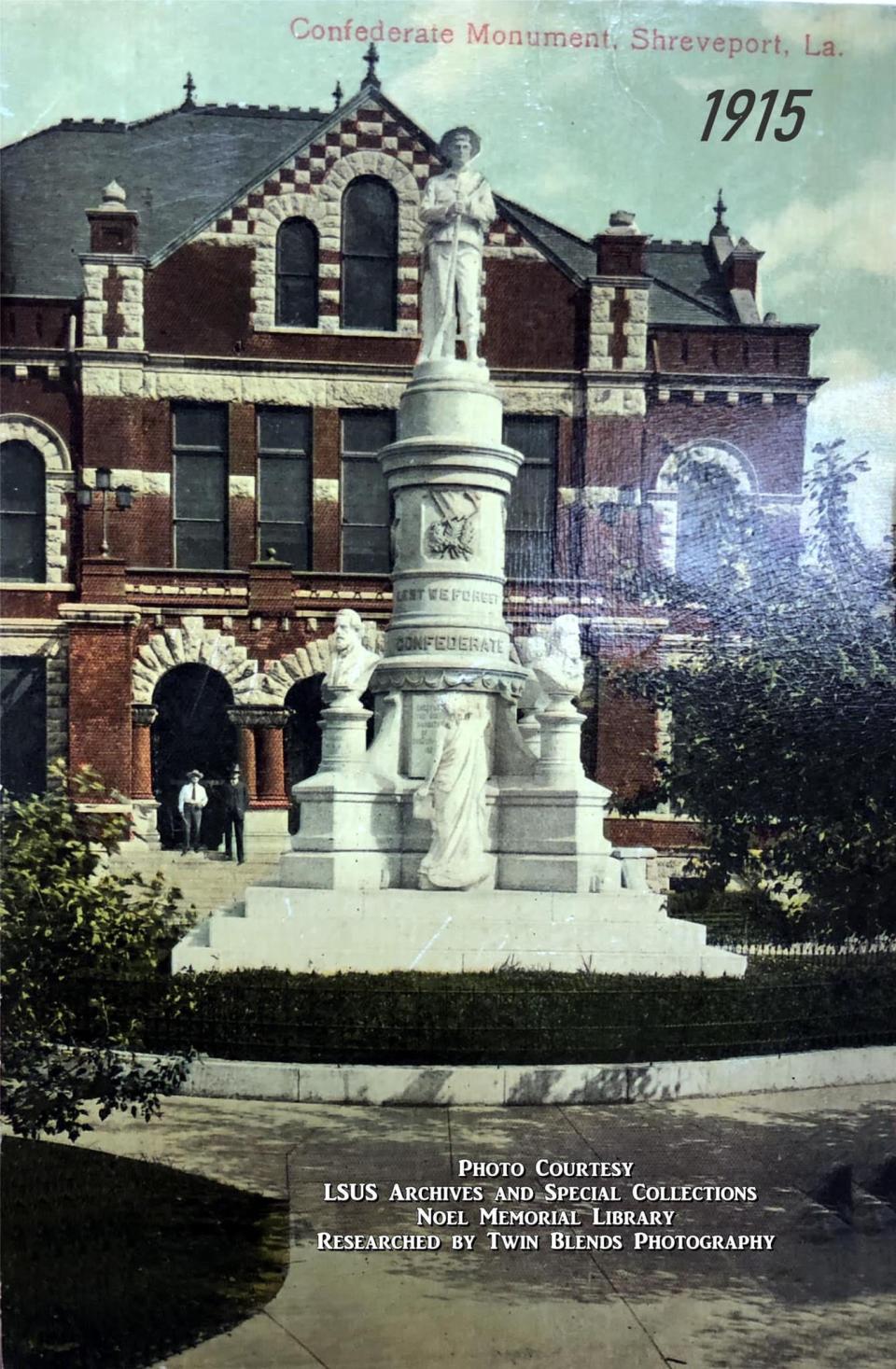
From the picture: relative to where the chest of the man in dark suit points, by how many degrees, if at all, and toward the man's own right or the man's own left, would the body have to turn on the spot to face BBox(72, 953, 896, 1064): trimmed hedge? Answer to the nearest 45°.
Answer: approximately 45° to the man's own left

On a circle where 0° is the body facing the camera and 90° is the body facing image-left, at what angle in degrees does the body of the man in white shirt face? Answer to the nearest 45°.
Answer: approximately 0°

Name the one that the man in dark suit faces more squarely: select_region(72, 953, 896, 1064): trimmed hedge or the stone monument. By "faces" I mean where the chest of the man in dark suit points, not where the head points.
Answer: the trimmed hedge

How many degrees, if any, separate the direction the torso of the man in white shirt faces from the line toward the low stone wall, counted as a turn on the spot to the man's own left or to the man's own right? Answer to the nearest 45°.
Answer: approximately 45° to the man's own left

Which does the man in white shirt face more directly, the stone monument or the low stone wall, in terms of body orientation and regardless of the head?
the low stone wall

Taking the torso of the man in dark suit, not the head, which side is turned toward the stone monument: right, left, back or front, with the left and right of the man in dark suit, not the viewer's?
left

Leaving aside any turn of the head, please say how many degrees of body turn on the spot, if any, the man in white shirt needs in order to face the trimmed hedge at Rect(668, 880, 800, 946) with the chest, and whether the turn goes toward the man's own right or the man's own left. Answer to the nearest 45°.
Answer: approximately 90° to the man's own left

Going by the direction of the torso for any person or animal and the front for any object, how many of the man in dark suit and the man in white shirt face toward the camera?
2

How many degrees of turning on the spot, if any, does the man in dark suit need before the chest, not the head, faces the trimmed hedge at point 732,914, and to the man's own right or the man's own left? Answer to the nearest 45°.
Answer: approximately 90° to the man's own left

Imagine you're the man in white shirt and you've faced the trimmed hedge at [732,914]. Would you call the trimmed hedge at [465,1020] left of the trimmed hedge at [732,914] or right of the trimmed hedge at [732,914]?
right
